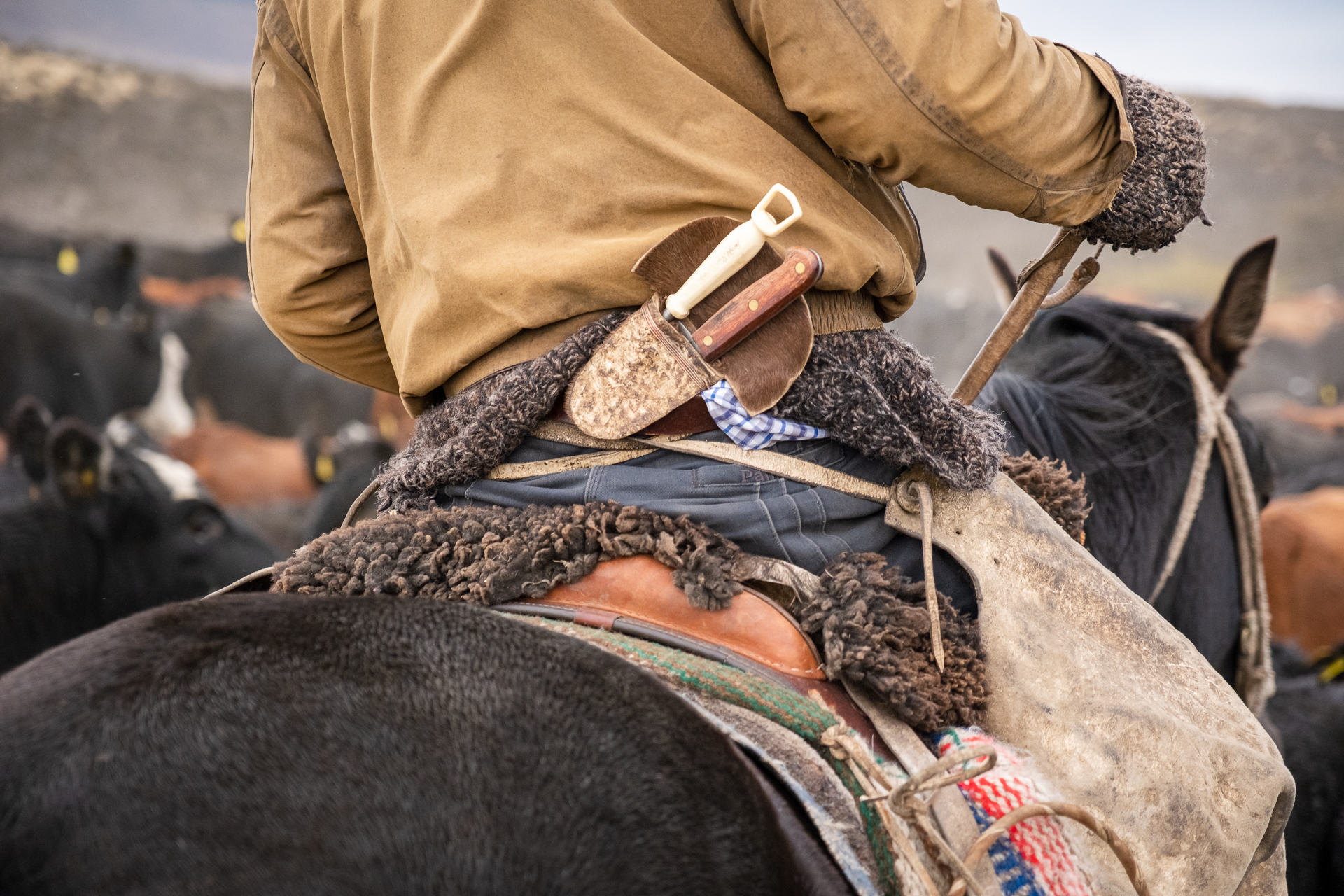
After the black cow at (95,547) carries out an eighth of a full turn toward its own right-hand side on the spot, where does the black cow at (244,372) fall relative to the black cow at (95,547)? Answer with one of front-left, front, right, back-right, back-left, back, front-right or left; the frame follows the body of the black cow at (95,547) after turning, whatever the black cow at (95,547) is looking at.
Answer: back-left

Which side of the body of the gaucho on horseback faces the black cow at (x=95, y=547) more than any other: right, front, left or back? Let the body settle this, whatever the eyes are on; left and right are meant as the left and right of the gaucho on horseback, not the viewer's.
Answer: left

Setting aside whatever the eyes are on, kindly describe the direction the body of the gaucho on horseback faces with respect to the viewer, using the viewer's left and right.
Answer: facing away from the viewer and to the right of the viewer
